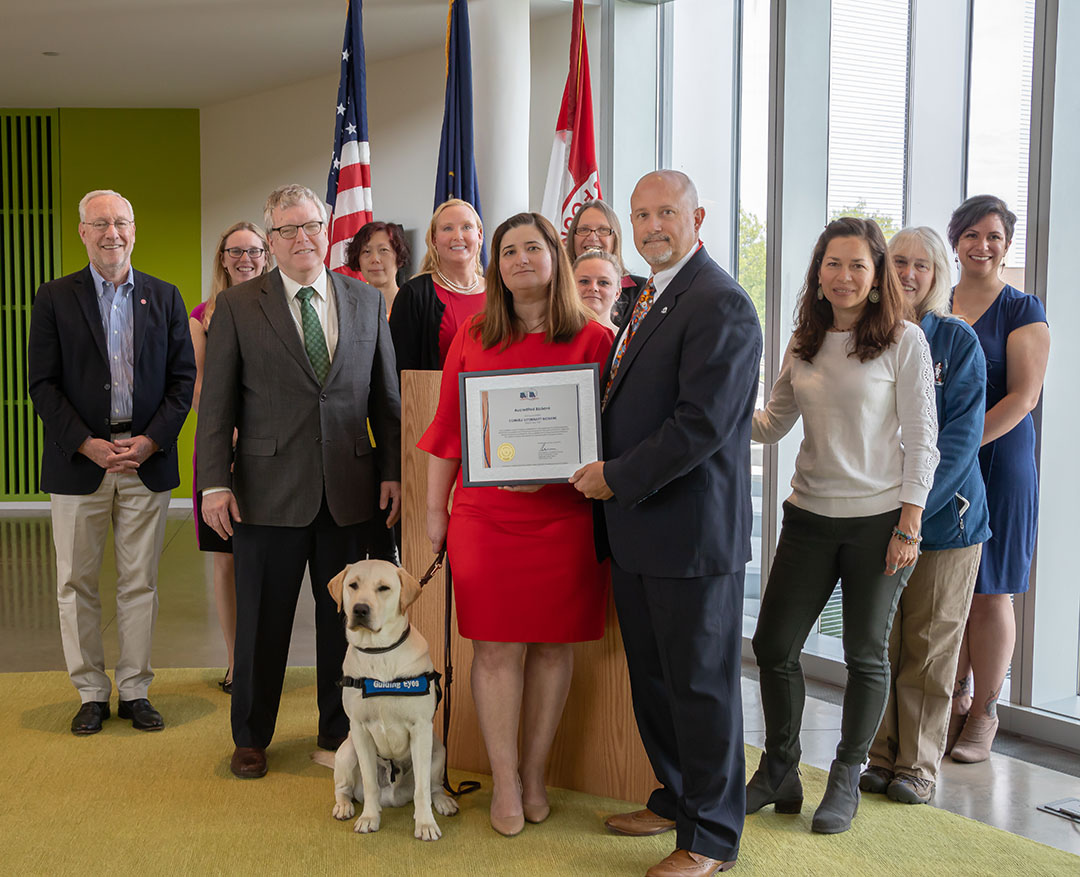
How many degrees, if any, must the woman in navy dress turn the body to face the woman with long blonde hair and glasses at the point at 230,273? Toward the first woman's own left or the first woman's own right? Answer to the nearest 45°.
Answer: approximately 45° to the first woman's own right

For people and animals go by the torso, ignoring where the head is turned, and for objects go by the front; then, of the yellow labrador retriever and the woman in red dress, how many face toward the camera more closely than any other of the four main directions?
2

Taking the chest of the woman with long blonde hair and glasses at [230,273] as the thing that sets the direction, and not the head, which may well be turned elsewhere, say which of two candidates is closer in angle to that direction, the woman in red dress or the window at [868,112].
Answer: the woman in red dress

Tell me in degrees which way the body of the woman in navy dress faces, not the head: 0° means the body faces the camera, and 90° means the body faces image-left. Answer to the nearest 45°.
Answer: approximately 45°

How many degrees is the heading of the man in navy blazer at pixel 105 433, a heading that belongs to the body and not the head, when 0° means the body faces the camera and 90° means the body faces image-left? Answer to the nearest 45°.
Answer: approximately 0°

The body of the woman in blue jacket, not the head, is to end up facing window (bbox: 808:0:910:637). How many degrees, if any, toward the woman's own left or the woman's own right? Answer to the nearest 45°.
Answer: approximately 135° to the woman's own right
